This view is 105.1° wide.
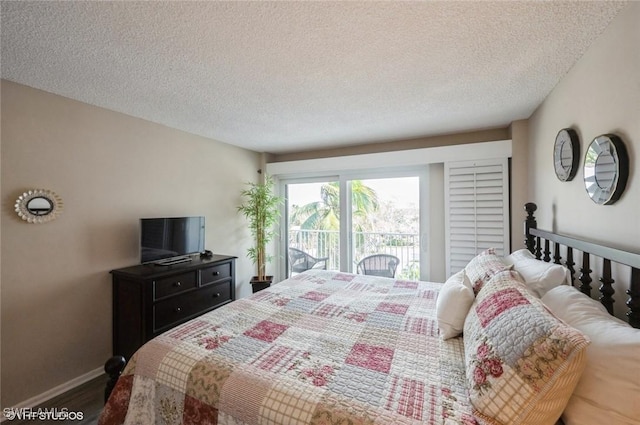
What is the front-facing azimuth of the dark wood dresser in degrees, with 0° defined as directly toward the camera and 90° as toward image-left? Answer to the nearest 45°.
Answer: approximately 315°

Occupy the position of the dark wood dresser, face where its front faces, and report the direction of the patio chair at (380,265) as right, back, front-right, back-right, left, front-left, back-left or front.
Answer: front-left

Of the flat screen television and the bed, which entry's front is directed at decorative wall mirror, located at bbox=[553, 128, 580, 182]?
the flat screen television

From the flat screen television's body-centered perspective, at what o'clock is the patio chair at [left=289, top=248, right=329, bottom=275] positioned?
The patio chair is roughly at 10 o'clock from the flat screen television.

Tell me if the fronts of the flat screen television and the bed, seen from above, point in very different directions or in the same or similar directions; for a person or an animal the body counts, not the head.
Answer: very different directions

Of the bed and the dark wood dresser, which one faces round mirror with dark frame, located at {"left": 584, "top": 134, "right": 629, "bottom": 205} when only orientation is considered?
the dark wood dresser

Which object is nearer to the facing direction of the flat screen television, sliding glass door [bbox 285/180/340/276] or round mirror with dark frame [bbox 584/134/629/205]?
the round mirror with dark frame

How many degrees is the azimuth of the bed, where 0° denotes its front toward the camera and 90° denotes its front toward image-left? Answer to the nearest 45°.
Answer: approximately 90°

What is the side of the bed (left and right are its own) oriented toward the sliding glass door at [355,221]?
right

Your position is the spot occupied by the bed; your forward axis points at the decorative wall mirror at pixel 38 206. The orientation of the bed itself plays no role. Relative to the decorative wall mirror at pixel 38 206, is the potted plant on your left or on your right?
right

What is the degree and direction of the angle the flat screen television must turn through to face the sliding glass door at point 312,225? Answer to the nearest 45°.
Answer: approximately 45° to its left
